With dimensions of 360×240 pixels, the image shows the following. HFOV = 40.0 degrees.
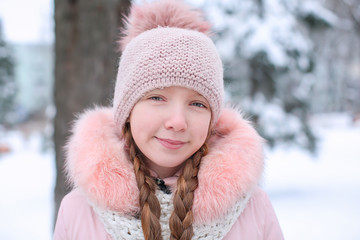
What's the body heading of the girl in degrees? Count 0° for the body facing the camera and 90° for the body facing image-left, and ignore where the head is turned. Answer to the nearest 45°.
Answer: approximately 0°

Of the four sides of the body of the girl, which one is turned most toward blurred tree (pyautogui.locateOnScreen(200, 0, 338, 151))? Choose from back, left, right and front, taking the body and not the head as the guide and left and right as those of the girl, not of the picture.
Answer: back

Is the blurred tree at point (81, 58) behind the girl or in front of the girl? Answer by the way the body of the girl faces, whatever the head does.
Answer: behind
